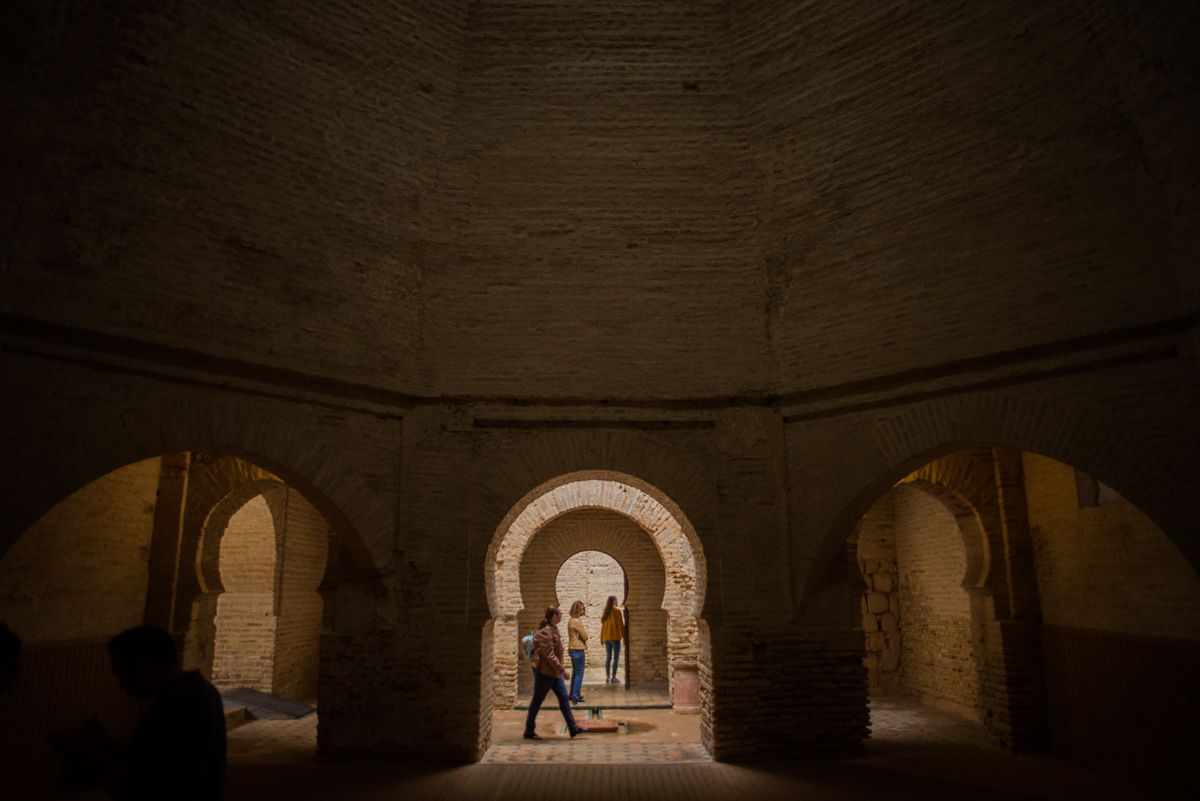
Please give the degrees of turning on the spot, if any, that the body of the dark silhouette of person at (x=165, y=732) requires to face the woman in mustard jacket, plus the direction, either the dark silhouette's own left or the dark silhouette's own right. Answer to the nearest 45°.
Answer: approximately 135° to the dark silhouette's own right

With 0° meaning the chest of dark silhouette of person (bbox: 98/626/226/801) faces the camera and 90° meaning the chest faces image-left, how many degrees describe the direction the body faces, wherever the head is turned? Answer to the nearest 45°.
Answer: approximately 90°

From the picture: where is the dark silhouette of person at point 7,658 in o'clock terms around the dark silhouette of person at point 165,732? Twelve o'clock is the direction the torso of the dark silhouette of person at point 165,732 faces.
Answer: the dark silhouette of person at point 7,658 is roughly at 1 o'clock from the dark silhouette of person at point 165,732.

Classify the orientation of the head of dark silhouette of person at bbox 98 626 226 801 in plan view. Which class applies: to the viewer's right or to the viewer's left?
to the viewer's left

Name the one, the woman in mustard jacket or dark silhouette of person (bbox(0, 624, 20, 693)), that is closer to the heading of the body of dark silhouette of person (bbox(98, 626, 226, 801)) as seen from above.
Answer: the dark silhouette of person
